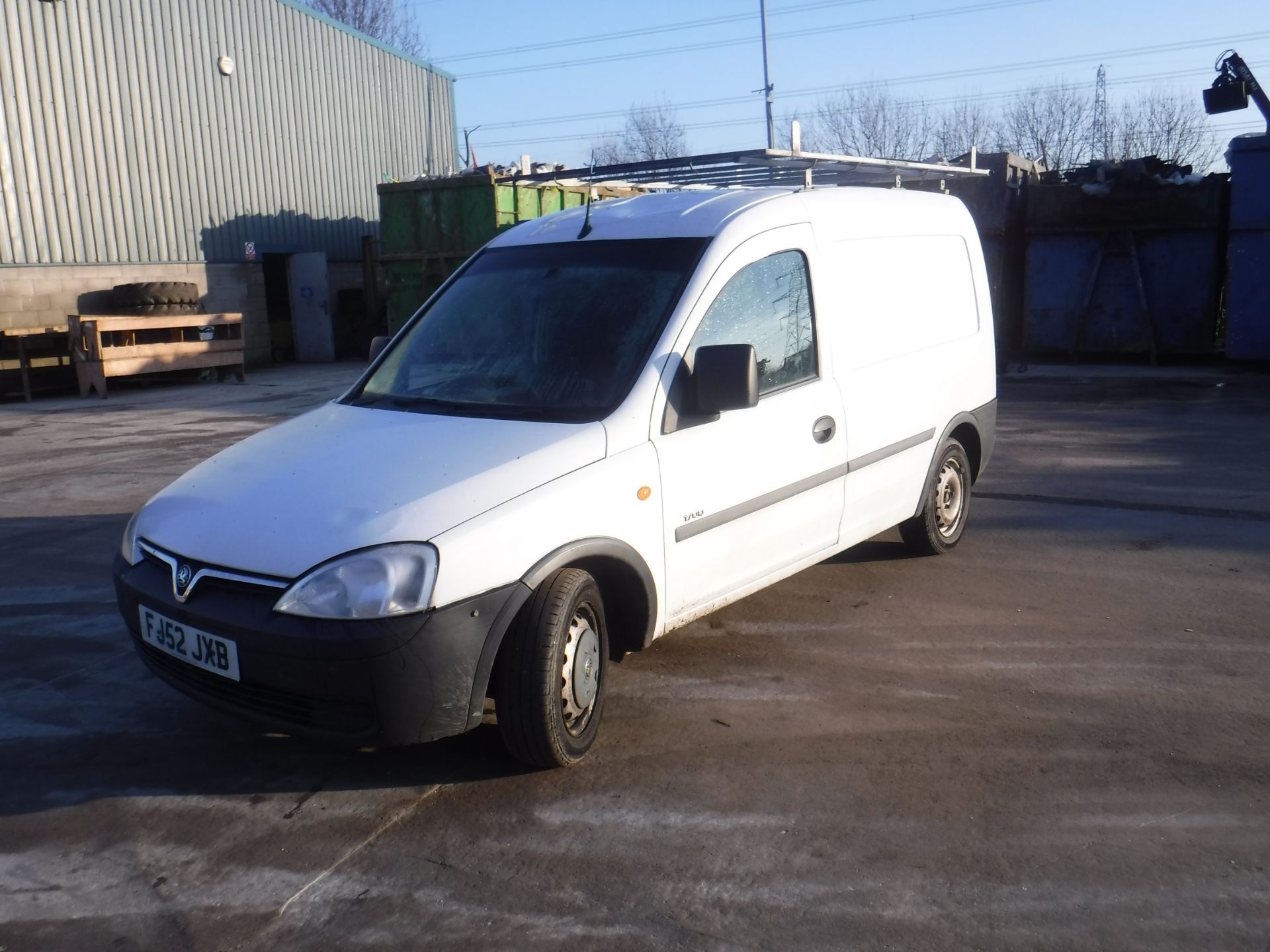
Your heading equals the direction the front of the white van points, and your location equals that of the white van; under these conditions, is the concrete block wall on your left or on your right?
on your right

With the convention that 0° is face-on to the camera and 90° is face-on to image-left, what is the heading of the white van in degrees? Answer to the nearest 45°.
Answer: approximately 45°

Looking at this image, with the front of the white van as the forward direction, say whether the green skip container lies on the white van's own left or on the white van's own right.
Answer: on the white van's own right

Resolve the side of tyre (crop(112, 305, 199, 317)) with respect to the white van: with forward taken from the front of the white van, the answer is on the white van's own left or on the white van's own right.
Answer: on the white van's own right

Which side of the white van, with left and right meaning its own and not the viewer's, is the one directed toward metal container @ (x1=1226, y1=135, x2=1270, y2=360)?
back

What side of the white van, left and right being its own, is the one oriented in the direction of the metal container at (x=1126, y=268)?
back
